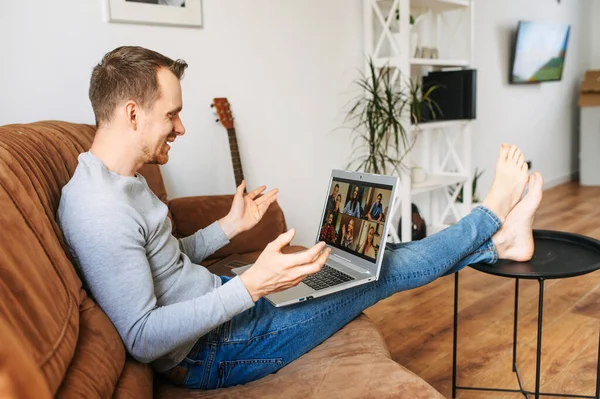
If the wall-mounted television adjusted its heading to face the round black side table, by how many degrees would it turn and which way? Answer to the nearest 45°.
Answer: approximately 45° to its right

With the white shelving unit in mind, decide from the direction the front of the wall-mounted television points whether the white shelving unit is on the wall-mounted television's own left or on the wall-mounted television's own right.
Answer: on the wall-mounted television's own right

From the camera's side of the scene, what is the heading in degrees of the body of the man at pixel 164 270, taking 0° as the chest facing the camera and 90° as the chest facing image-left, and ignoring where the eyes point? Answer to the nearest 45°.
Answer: approximately 270°

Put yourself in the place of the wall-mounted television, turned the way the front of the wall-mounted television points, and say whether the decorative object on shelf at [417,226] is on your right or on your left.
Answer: on your right

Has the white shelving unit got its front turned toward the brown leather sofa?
no

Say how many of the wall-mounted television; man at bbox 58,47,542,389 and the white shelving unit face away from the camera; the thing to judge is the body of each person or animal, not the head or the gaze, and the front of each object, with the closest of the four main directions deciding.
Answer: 0

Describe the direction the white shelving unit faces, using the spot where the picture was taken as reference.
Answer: facing the viewer and to the right of the viewer

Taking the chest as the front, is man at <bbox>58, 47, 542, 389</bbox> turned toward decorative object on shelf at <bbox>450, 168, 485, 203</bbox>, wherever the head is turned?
no

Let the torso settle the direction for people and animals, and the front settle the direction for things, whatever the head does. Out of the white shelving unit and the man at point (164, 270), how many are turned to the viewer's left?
0

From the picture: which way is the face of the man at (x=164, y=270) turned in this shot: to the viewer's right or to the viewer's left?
to the viewer's right

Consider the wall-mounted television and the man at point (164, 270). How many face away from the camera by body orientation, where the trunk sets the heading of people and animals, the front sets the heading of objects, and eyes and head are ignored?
0

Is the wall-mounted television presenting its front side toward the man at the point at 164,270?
no

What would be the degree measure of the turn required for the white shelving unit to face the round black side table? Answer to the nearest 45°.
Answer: approximately 45° to its right
